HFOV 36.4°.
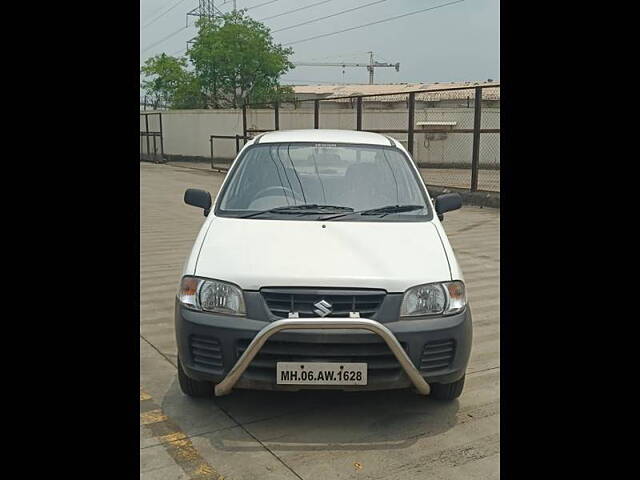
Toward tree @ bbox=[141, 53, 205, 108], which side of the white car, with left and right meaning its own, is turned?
back

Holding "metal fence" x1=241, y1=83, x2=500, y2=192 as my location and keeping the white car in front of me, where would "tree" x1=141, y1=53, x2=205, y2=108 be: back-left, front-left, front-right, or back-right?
back-right

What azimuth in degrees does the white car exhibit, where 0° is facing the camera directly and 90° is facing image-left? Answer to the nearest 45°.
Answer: approximately 0°

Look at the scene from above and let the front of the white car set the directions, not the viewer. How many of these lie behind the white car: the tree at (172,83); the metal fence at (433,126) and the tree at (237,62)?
3

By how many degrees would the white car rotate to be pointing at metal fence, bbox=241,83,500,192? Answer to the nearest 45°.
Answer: approximately 180°

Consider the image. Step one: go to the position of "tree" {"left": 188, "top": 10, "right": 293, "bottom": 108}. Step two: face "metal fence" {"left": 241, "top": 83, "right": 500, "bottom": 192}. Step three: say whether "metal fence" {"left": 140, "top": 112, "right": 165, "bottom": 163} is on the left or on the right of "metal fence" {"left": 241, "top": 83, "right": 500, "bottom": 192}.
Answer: right

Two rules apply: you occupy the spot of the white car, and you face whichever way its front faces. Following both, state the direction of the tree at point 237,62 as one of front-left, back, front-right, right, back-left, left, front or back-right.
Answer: back

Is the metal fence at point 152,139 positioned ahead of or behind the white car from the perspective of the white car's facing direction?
behind
